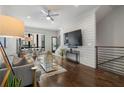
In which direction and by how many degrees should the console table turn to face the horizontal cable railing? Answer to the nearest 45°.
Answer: approximately 90° to its left

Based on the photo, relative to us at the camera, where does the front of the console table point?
facing the viewer and to the left of the viewer

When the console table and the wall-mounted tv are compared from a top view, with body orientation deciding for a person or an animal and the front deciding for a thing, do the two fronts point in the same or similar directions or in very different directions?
same or similar directions

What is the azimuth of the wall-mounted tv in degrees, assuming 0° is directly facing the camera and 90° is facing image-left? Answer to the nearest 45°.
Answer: approximately 45°

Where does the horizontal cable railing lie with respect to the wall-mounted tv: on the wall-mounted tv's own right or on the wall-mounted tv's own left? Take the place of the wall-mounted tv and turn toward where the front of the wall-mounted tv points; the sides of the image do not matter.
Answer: on the wall-mounted tv's own left

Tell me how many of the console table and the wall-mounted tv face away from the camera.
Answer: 0
